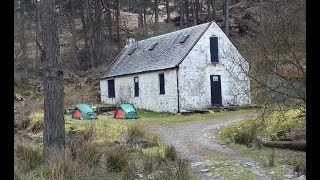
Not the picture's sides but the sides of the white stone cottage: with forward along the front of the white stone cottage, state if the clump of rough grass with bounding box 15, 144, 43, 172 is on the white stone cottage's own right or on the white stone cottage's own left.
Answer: on the white stone cottage's own right

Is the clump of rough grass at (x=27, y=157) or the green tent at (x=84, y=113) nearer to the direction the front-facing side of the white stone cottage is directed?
the clump of rough grass

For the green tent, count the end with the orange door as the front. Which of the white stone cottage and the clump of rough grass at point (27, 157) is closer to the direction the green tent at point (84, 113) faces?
the clump of rough grass

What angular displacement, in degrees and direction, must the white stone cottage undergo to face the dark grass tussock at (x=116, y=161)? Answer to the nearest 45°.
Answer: approximately 45° to its right

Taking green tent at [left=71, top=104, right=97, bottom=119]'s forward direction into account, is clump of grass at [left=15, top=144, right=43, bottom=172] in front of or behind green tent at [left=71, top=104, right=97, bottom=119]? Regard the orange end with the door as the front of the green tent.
in front

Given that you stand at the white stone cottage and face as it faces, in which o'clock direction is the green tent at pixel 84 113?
The green tent is roughly at 3 o'clock from the white stone cottage.

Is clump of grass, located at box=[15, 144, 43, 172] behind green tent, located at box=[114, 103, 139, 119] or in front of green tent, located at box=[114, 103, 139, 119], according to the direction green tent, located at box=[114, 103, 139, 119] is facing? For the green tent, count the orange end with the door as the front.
in front

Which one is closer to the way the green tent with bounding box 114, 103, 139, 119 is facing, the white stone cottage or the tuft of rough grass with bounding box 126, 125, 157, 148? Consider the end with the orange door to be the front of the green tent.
the tuft of rough grass

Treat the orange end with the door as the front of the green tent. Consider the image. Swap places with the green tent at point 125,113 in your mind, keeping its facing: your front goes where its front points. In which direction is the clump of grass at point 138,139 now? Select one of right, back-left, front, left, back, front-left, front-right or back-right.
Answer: front-left

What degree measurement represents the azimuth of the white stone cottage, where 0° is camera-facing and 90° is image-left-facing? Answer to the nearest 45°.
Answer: approximately 315°
